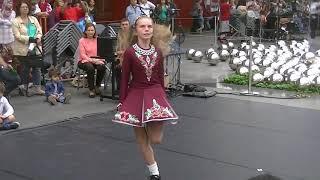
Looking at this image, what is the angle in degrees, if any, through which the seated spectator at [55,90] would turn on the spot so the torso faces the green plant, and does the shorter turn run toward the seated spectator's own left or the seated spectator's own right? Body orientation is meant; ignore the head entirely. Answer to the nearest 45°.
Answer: approximately 45° to the seated spectator's own left

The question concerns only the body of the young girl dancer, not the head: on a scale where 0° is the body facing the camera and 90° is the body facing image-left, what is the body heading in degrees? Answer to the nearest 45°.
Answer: approximately 0°

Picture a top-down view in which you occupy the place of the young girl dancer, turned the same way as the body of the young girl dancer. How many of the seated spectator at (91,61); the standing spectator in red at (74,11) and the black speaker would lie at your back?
3

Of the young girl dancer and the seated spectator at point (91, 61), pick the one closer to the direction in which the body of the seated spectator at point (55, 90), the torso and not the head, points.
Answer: the young girl dancer

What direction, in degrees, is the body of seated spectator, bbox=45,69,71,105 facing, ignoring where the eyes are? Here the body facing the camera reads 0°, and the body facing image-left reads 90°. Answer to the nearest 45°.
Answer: approximately 315°

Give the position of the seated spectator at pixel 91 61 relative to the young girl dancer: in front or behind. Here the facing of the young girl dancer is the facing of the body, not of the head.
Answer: behind

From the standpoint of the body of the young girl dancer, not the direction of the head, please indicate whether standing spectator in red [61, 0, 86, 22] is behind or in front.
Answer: behind

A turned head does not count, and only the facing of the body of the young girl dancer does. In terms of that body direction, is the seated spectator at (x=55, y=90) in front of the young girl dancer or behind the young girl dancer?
behind
